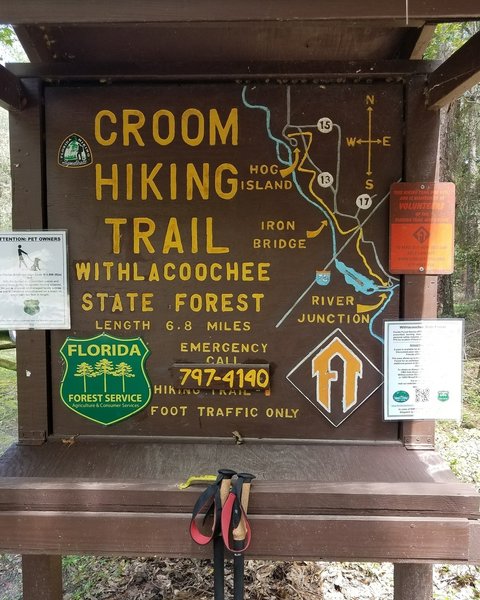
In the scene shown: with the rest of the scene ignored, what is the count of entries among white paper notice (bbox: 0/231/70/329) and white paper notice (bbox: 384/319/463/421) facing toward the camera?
2

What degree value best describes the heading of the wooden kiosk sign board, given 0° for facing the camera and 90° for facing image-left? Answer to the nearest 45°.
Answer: approximately 0°

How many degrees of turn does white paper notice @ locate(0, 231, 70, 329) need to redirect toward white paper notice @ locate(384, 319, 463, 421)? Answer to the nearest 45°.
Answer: approximately 45° to its left

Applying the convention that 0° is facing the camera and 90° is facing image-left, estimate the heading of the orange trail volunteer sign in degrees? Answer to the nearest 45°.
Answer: approximately 0°

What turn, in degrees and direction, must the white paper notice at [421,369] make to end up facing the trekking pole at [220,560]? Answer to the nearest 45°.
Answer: approximately 45° to its right

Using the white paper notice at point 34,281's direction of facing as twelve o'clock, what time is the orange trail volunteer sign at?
The orange trail volunteer sign is roughly at 10 o'clock from the white paper notice.
